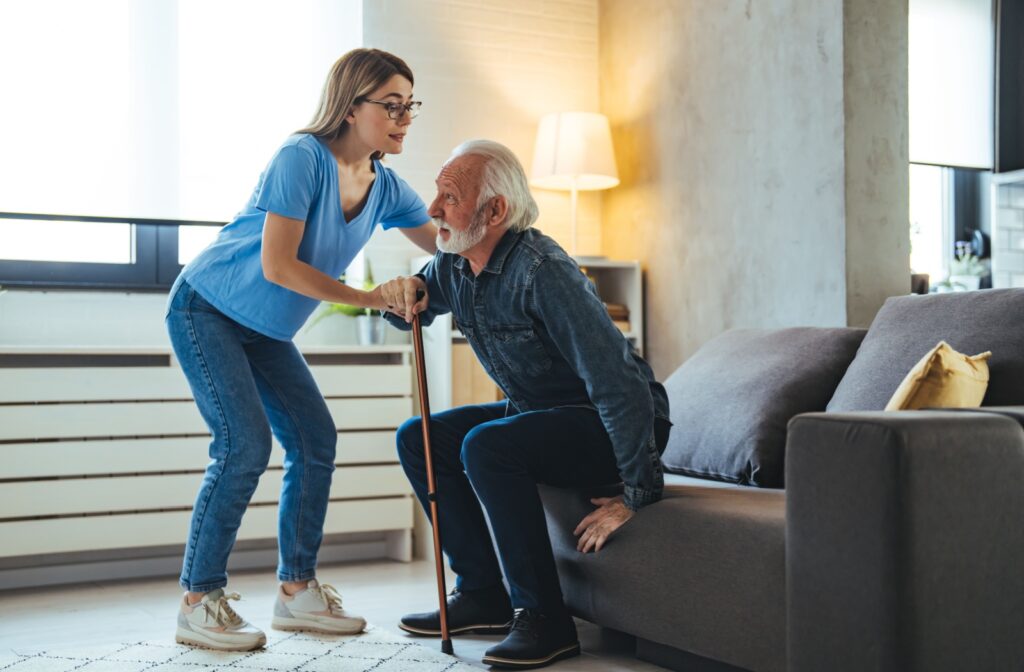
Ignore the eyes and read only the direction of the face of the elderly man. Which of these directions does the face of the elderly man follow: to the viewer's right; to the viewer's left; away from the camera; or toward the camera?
to the viewer's left

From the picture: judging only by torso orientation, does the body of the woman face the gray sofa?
yes

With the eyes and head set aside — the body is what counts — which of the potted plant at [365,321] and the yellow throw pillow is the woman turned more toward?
the yellow throw pillow

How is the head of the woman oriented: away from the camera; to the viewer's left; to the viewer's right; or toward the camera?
to the viewer's right

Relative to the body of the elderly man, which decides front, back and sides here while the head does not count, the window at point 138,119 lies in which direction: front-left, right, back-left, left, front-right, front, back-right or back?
right

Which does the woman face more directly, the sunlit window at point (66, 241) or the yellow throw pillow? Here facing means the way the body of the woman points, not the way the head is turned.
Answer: the yellow throw pillow

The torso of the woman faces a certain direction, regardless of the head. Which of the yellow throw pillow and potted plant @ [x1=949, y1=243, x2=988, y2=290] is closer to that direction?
the yellow throw pillow

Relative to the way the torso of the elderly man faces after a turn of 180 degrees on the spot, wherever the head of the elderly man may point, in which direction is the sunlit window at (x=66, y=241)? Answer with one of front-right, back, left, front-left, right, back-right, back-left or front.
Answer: left

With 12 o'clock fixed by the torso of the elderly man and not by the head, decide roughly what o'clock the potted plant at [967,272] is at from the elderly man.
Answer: The potted plant is roughly at 6 o'clock from the elderly man.

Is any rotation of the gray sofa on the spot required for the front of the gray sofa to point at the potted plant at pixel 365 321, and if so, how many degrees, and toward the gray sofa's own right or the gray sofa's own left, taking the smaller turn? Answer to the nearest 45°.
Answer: approximately 90° to the gray sofa's own right

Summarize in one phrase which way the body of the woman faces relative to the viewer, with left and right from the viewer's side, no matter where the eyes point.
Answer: facing the viewer and to the right of the viewer
